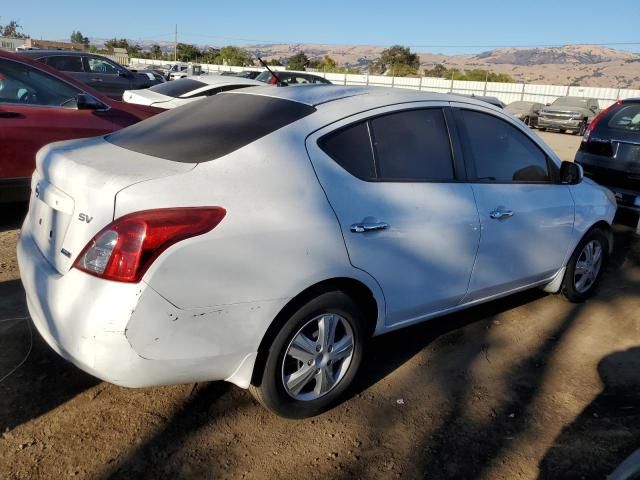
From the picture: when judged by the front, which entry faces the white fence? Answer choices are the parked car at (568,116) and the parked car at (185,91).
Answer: the parked car at (185,91)

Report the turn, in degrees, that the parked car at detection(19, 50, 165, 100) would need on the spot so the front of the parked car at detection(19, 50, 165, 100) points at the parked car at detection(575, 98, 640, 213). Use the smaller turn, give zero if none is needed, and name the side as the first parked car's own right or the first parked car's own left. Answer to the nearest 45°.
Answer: approximately 45° to the first parked car's own right

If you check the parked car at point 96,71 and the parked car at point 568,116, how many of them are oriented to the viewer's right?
1

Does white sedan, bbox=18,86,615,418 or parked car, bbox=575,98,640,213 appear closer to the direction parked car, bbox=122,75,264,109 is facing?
the parked car

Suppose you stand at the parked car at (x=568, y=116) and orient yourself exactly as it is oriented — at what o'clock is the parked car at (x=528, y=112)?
the parked car at (x=528, y=112) is roughly at 3 o'clock from the parked car at (x=568, y=116).

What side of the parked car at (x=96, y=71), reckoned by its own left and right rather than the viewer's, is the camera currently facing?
right

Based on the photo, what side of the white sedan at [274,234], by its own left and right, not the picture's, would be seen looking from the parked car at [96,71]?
left

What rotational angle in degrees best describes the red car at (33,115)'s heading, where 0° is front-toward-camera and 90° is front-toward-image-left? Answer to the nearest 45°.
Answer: approximately 270°

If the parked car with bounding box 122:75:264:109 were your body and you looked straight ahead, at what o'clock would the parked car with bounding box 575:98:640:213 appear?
the parked car with bounding box 575:98:640:213 is roughly at 3 o'clock from the parked car with bounding box 122:75:264:109.

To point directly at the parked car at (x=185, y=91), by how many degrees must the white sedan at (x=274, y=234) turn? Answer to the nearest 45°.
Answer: approximately 45° to its left
